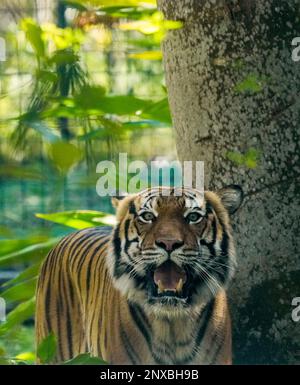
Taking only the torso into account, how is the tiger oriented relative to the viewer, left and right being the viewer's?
facing the viewer and to the right of the viewer

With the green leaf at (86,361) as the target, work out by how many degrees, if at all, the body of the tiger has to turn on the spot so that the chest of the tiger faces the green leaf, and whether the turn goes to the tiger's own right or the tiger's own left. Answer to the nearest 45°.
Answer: approximately 45° to the tiger's own right

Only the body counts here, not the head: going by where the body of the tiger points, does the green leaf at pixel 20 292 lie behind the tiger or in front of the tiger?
behind
